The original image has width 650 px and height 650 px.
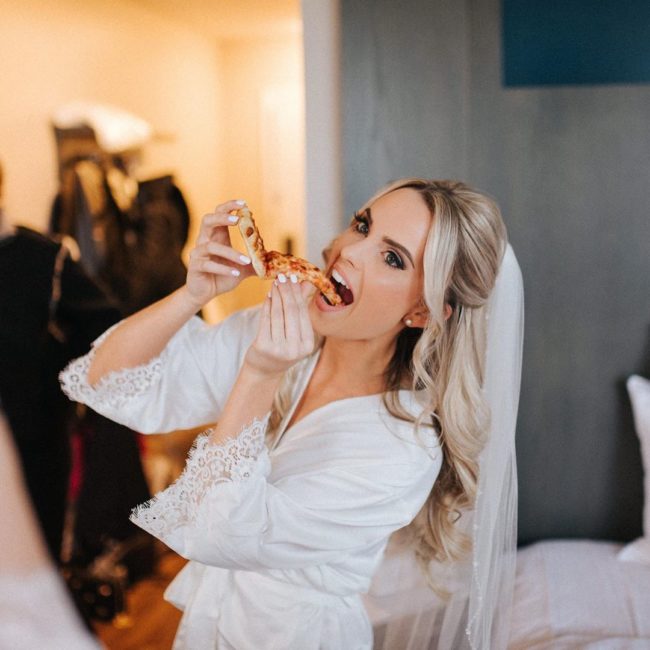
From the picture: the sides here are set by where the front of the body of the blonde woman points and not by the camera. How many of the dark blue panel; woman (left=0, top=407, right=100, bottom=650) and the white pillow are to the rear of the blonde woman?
2

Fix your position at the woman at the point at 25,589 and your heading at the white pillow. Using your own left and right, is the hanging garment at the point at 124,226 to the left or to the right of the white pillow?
left

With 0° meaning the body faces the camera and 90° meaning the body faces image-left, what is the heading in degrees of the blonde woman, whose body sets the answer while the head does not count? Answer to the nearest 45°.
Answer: approximately 45°

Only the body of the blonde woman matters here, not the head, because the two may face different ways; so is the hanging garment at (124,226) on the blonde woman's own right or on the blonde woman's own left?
on the blonde woman's own right

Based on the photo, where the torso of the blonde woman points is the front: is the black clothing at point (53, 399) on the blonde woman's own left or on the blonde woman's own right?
on the blonde woman's own right

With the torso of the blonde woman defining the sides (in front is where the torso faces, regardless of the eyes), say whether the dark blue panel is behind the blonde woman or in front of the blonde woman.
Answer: behind

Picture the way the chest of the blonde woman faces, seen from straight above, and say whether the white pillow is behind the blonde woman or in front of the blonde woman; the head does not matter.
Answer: behind

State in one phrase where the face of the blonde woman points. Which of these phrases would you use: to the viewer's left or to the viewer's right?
to the viewer's left
